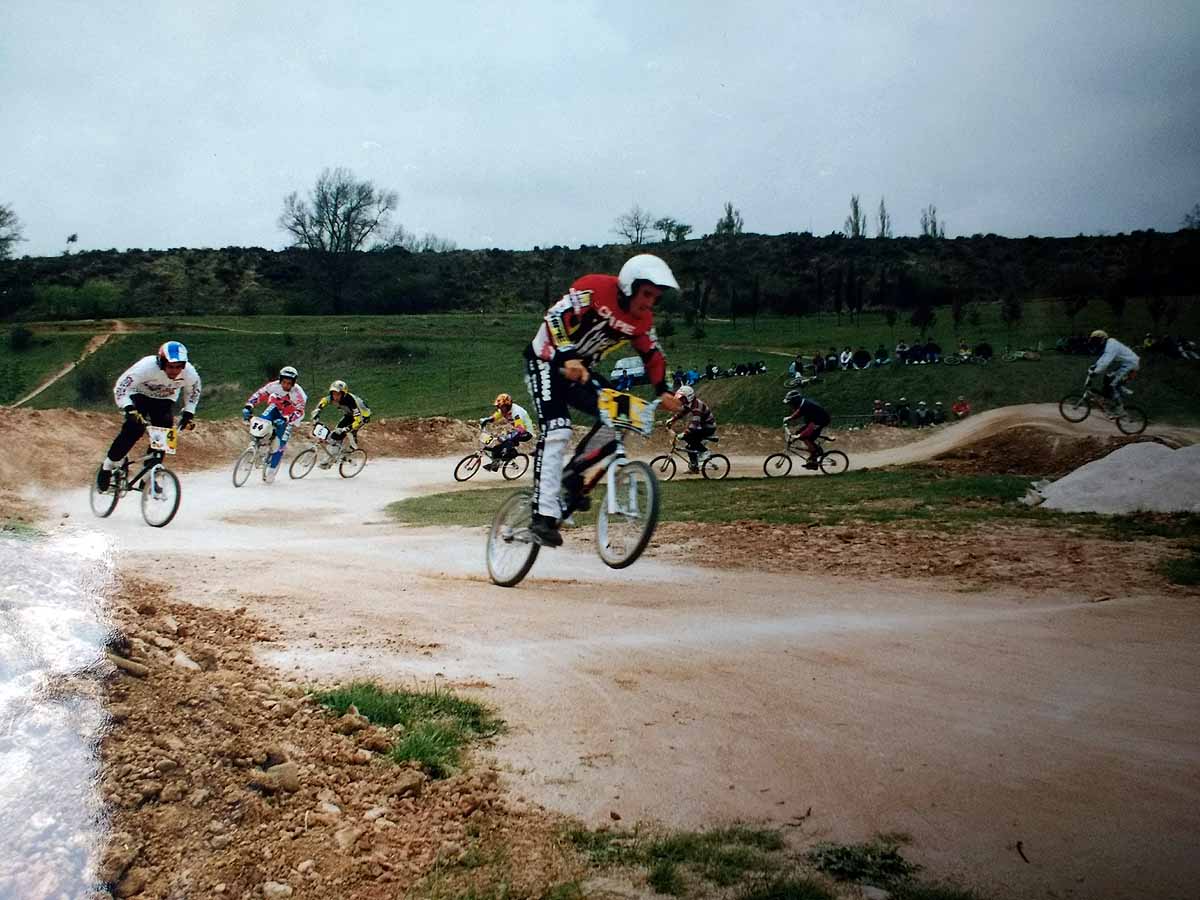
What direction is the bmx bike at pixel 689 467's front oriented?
to the viewer's left

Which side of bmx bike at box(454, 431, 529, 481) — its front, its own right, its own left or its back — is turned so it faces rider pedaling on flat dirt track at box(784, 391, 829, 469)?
back

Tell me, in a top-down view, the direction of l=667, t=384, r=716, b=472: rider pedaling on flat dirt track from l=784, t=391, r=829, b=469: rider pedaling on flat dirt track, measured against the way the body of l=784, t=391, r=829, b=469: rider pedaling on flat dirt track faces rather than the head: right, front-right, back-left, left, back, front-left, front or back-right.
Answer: front

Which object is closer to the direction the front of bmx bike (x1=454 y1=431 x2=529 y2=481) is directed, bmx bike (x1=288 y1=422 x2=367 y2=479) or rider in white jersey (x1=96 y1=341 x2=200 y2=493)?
the bmx bike

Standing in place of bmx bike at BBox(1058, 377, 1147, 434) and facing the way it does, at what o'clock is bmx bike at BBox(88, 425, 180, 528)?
bmx bike at BBox(88, 425, 180, 528) is roughly at 10 o'clock from bmx bike at BBox(1058, 377, 1147, 434).

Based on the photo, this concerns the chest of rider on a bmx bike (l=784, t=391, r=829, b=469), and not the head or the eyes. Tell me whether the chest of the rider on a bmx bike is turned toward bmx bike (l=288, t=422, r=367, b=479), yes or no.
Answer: yes

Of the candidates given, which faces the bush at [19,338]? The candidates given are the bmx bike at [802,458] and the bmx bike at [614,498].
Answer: the bmx bike at [802,458]

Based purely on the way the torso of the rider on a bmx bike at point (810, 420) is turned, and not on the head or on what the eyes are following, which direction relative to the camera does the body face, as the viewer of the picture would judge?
to the viewer's left

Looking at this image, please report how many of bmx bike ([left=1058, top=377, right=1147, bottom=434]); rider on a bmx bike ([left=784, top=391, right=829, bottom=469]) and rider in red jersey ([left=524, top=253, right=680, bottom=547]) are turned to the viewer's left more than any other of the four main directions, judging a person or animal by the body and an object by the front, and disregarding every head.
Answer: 2

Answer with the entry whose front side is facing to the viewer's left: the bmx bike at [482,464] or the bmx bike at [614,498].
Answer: the bmx bike at [482,464]

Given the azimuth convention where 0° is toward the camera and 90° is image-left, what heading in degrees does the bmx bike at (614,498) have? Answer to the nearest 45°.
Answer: approximately 315°

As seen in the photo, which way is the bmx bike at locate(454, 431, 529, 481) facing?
to the viewer's left

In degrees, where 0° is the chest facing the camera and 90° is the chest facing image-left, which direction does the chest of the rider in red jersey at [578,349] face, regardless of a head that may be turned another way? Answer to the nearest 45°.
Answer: approximately 315°

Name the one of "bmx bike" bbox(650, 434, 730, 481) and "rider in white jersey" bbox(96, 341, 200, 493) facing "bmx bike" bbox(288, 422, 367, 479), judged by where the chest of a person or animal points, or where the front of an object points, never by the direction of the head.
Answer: "bmx bike" bbox(650, 434, 730, 481)

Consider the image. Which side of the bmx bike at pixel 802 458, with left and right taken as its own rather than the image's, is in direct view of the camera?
left

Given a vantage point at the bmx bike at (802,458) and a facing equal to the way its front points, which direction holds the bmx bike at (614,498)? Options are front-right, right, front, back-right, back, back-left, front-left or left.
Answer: left

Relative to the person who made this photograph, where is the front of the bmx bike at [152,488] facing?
facing the viewer and to the right of the viewer

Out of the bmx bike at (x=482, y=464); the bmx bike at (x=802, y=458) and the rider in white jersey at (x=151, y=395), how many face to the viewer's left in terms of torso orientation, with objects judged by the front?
2

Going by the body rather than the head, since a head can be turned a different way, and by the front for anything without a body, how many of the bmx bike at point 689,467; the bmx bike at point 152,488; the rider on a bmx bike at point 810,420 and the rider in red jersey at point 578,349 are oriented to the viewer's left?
2
